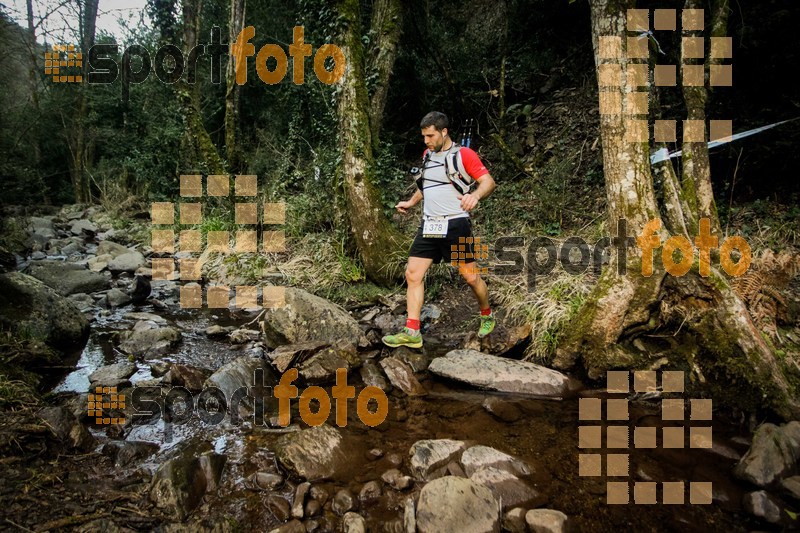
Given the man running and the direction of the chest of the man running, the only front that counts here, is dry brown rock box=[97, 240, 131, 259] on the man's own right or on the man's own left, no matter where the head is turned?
on the man's own right

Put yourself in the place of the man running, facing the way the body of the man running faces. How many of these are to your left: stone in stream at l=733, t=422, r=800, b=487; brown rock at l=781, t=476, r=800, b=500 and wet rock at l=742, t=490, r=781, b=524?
3

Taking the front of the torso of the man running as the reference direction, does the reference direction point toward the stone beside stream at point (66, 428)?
yes

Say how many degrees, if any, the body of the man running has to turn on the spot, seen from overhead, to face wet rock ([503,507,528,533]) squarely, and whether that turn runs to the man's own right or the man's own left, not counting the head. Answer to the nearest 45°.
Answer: approximately 45° to the man's own left

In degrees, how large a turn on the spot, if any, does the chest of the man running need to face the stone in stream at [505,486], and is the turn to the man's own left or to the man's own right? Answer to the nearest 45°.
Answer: approximately 45° to the man's own left

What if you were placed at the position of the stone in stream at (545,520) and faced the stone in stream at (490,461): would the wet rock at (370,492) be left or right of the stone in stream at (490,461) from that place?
left

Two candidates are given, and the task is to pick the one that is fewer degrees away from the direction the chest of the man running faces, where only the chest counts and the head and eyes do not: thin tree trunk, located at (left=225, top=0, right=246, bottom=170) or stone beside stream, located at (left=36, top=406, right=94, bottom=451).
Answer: the stone beside stream

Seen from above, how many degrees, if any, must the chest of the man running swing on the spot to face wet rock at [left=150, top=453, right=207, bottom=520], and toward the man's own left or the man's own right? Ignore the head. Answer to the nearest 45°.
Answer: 0° — they already face it

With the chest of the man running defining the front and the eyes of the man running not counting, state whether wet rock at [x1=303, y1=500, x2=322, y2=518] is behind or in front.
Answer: in front

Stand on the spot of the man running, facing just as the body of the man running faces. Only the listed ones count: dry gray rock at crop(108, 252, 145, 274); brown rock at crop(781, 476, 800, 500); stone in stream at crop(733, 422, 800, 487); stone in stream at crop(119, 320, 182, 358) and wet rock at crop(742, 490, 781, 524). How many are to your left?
3
